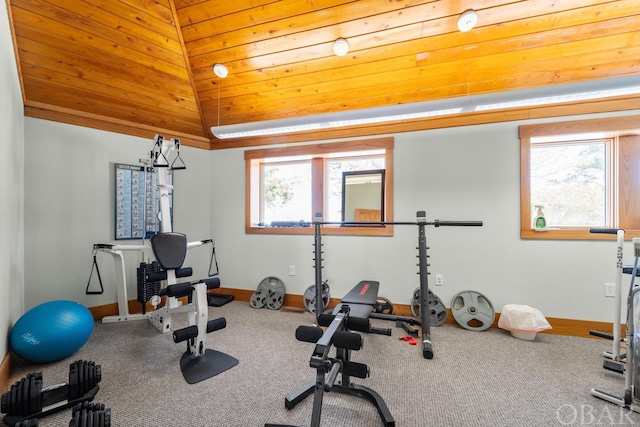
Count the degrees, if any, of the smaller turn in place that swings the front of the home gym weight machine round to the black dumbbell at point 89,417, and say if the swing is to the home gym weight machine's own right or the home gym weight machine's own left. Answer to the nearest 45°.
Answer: approximately 45° to the home gym weight machine's own right

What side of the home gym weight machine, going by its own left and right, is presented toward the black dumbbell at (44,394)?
right

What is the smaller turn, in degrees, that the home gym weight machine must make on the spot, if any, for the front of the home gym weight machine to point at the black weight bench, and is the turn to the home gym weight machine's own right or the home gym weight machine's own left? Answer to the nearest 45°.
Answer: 0° — it already faces it

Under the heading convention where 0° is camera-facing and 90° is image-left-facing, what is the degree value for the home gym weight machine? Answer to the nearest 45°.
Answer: approximately 315°

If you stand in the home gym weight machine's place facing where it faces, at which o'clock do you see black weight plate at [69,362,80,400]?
The black weight plate is roughly at 3 o'clock from the home gym weight machine.

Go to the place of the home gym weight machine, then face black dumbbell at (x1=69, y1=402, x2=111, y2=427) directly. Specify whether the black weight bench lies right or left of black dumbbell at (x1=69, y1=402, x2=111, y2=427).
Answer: left

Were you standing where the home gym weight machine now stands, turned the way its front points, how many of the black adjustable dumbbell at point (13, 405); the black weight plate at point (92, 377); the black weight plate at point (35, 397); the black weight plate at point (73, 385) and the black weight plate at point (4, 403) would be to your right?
5
